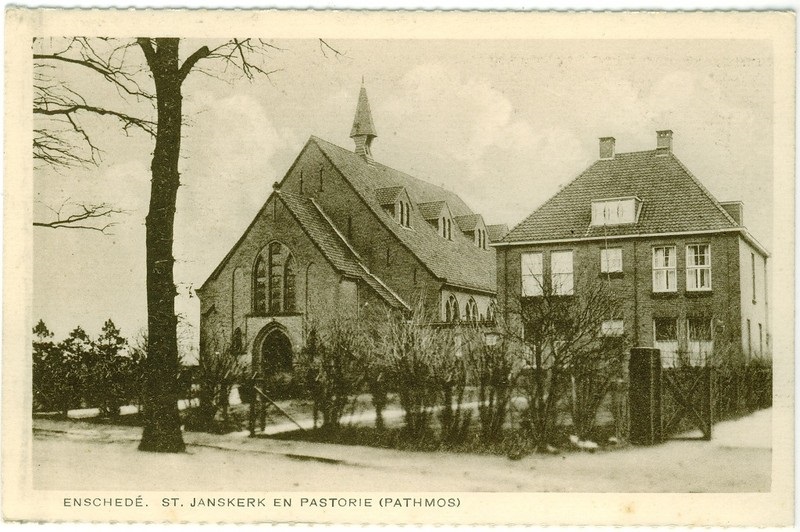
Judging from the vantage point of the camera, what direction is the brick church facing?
facing the viewer and to the left of the viewer

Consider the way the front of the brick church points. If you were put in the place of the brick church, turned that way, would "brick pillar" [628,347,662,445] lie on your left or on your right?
on your left

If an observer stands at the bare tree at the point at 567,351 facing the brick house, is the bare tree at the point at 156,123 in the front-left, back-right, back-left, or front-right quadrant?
back-left

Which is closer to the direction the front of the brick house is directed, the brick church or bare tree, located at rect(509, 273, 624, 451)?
the bare tree

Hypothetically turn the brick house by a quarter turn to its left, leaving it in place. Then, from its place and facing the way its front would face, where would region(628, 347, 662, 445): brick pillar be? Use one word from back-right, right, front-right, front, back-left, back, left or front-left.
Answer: right

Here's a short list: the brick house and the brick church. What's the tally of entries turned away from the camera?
0

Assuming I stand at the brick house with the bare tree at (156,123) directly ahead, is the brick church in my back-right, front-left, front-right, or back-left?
front-right

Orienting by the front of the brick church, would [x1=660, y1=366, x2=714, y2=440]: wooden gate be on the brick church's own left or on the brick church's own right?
on the brick church's own left

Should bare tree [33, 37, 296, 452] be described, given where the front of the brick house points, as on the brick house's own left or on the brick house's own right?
on the brick house's own right

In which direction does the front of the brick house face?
toward the camera

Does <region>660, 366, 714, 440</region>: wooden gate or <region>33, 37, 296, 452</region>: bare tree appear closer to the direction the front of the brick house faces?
the wooden gate
